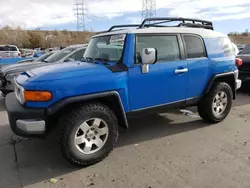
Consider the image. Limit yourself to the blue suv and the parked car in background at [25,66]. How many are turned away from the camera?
0

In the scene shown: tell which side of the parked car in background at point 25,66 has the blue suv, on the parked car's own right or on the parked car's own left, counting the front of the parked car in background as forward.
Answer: on the parked car's own left

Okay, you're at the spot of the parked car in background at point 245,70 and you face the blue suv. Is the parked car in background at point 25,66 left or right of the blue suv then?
right

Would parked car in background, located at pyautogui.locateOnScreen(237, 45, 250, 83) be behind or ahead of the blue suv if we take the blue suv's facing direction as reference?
behind

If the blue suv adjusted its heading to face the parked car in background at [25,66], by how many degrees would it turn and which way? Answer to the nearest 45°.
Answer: approximately 90° to its right

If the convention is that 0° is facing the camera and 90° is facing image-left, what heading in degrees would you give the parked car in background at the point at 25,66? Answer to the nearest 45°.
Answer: approximately 45°

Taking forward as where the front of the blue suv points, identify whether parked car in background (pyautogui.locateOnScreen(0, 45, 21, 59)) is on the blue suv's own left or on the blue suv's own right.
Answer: on the blue suv's own right
